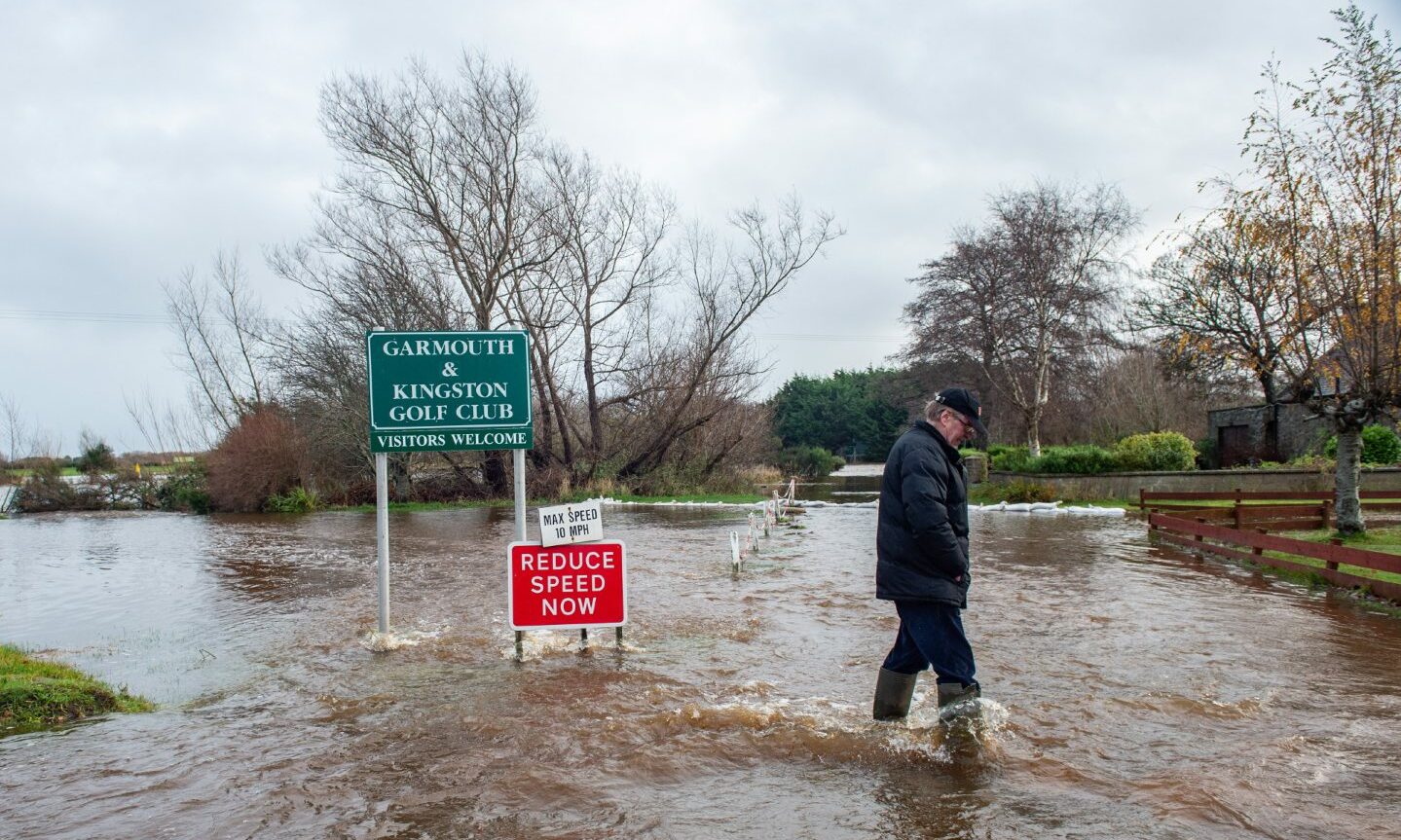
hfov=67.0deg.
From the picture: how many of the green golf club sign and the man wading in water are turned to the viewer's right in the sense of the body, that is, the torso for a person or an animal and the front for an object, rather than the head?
1

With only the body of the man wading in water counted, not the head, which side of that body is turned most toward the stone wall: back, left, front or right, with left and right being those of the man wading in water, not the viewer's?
left

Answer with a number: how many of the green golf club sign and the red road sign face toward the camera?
2

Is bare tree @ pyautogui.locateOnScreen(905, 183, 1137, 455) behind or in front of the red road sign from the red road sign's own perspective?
behind

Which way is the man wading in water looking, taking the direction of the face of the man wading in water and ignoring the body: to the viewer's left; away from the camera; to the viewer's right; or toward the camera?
to the viewer's right

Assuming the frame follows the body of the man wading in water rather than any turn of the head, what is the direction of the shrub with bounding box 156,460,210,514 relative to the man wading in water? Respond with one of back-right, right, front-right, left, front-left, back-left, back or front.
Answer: back-left

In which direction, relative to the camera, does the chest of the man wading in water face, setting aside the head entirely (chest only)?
to the viewer's right

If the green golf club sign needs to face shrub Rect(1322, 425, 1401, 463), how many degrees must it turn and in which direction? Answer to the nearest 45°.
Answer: approximately 135° to its left

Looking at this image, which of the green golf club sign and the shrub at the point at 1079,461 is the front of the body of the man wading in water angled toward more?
the shrub

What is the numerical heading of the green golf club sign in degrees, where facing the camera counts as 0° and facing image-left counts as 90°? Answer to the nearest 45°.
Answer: approximately 0°

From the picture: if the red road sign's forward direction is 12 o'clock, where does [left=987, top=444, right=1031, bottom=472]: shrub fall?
The shrub is roughly at 7 o'clock from the red road sign.
